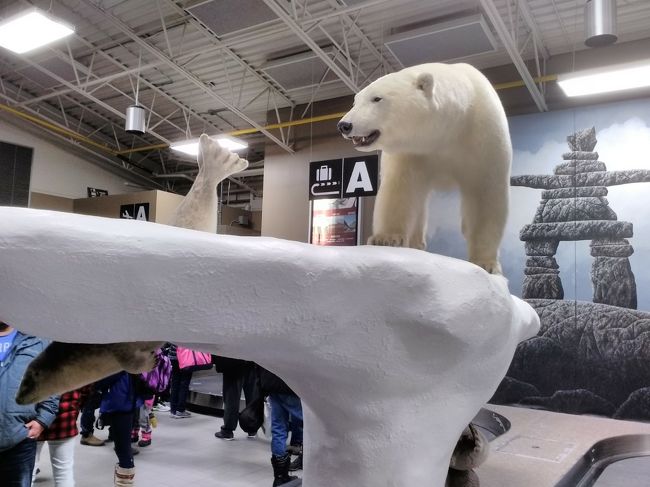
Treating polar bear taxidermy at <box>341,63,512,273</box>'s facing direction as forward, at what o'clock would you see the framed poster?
The framed poster is roughly at 4 o'clock from the polar bear taxidermy.

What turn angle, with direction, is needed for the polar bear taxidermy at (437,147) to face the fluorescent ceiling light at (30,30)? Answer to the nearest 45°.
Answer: approximately 90° to its right

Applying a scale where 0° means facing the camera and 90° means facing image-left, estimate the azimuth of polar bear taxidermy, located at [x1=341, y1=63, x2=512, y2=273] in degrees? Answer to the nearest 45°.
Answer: approximately 45°

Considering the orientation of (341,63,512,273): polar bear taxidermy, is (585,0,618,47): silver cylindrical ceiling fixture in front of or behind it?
behind

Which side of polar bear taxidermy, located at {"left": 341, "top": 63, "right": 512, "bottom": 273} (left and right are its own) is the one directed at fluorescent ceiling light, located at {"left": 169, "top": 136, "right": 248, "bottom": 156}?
right

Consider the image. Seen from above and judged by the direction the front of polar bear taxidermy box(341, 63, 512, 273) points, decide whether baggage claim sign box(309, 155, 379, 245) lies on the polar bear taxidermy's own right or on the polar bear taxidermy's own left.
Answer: on the polar bear taxidermy's own right
